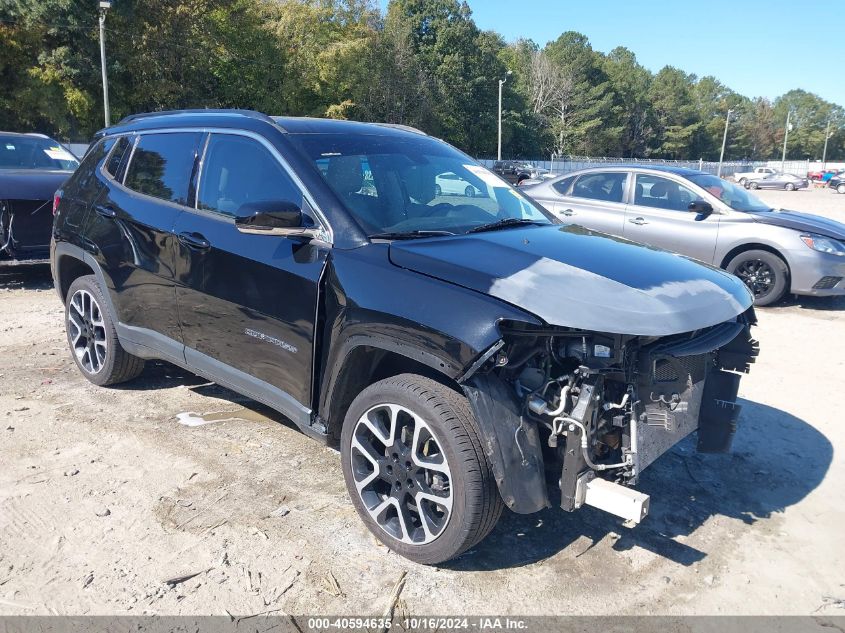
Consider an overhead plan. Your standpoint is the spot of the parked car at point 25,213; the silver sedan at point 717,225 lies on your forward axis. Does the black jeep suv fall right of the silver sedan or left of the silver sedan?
right

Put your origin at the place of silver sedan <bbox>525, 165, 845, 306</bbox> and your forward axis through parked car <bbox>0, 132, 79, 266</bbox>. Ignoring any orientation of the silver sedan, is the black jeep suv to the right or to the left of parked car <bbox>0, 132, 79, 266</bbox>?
left

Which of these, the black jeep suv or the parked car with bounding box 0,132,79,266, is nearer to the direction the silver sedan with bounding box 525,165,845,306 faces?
the black jeep suv

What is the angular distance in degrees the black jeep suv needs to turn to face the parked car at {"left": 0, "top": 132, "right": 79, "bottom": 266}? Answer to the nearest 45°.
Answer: approximately 180°

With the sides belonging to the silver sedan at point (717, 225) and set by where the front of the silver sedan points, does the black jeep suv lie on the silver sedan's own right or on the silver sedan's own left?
on the silver sedan's own right

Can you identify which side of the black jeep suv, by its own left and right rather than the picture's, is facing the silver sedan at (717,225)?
left

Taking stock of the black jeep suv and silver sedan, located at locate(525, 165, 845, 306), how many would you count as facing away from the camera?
0

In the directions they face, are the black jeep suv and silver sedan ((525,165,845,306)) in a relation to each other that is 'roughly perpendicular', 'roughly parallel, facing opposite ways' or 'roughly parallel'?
roughly parallel

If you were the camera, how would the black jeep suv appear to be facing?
facing the viewer and to the right of the viewer
